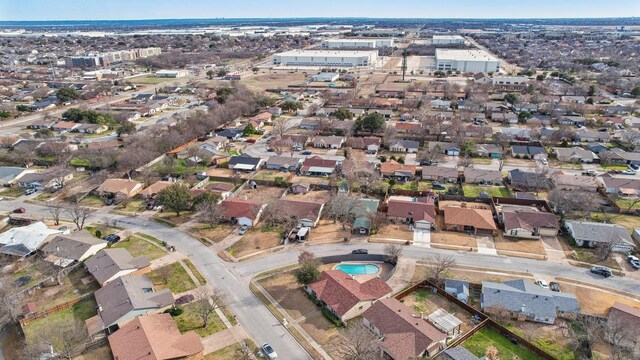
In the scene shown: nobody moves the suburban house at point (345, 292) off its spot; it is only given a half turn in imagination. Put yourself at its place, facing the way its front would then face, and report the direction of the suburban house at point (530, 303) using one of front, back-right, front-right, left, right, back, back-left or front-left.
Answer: front-right

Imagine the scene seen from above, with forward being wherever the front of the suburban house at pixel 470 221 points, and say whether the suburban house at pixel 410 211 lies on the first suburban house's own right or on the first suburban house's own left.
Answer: on the first suburban house's own right

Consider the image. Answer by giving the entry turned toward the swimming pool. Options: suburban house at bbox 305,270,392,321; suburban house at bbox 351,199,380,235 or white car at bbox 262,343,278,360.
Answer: suburban house at bbox 351,199,380,235

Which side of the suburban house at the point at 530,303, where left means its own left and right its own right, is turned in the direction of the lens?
back

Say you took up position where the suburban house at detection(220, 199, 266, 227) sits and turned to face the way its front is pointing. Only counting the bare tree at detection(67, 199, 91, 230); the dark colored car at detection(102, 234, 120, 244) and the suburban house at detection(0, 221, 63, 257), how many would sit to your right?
3

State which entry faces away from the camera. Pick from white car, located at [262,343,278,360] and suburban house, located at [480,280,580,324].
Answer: the suburban house

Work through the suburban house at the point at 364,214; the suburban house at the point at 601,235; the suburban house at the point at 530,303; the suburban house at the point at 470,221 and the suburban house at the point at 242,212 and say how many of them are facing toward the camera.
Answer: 4

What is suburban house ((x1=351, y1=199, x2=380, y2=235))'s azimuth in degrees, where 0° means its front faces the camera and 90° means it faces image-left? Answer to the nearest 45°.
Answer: approximately 0°

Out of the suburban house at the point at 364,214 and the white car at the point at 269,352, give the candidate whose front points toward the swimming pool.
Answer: the suburban house
